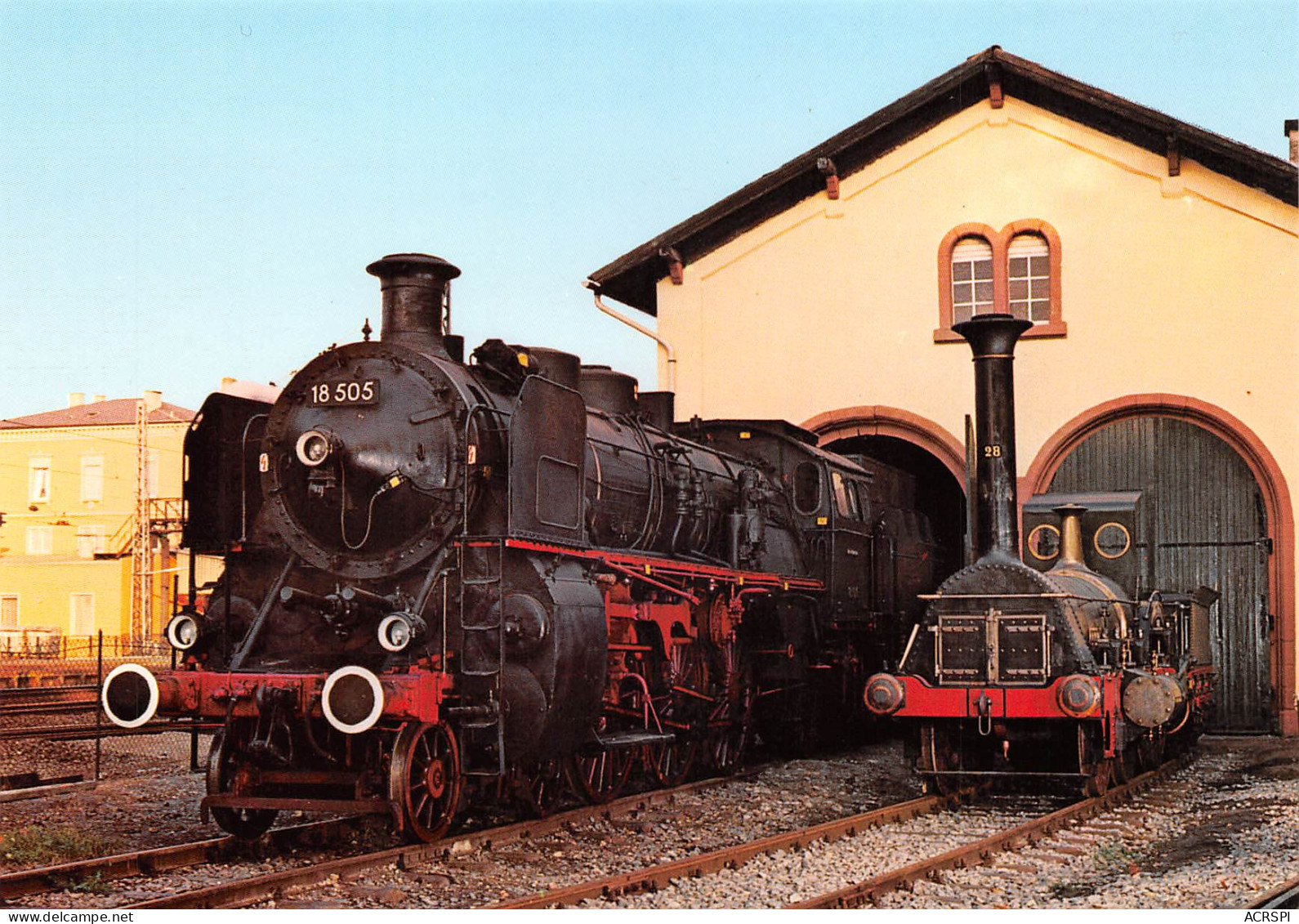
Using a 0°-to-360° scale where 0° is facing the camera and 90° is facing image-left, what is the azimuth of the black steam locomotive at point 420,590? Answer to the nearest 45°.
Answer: approximately 45°

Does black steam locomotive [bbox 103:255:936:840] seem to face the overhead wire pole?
no

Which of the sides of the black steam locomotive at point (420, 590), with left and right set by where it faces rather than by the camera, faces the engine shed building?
back

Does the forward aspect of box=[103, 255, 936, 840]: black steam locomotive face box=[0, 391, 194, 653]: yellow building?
no
